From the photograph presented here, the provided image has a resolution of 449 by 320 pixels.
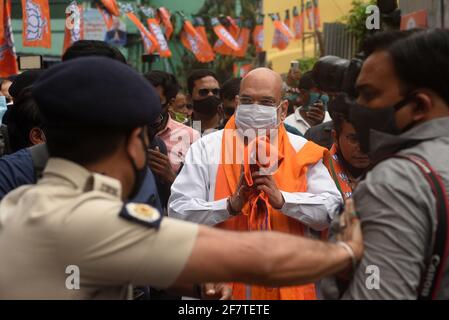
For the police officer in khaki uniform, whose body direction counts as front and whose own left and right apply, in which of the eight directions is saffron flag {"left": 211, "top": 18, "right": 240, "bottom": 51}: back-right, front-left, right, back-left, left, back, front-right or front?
front-left

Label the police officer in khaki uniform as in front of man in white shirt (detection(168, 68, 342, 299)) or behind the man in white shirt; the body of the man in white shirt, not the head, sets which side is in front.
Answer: in front

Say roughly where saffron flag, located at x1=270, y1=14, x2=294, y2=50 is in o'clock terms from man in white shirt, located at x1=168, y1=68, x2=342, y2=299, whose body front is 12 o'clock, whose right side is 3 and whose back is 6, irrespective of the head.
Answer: The saffron flag is roughly at 6 o'clock from the man in white shirt.

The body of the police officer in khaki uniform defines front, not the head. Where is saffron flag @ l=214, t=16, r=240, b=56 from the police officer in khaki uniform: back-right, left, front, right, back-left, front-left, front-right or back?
front-left

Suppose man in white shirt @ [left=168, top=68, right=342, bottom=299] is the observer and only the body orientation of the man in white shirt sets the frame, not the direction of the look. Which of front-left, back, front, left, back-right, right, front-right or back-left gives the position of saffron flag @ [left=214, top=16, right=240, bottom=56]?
back

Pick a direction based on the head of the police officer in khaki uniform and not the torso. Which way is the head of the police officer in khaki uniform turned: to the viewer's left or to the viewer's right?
to the viewer's right

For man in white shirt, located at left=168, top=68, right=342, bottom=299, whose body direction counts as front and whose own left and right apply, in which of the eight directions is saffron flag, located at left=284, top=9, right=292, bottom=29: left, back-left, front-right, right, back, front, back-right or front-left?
back

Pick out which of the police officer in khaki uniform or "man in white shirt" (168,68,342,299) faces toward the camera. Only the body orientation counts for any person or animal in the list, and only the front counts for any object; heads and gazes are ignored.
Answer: the man in white shirt

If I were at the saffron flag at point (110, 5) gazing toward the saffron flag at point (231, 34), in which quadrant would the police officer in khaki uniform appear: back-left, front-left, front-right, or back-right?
back-right

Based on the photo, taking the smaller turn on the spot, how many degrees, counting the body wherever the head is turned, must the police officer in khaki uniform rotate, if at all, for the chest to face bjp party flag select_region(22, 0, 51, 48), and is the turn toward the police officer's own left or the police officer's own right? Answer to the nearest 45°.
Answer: approximately 45° to the police officer's own left

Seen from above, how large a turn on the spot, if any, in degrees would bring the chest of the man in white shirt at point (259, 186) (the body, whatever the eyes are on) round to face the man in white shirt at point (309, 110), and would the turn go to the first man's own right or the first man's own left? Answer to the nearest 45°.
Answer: approximately 180°

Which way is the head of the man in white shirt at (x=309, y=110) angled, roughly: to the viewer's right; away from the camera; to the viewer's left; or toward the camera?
toward the camera

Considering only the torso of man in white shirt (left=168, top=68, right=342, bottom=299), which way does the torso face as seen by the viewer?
toward the camera

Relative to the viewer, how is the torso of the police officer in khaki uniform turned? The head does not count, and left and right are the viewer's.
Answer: facing away from the viewer and to the right of the viewer

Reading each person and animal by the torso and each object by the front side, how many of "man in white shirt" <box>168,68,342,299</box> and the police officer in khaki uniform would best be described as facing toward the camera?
1

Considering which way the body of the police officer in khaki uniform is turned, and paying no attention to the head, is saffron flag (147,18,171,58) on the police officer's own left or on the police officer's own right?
on the police officer's own left
